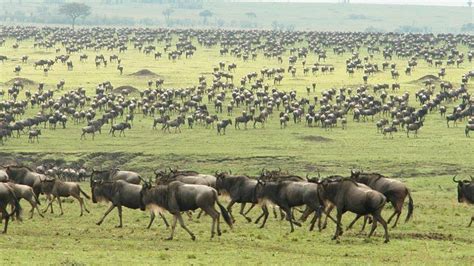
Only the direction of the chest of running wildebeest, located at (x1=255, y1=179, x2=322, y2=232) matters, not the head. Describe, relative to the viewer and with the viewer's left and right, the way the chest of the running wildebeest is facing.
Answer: facing to the left of the viewer

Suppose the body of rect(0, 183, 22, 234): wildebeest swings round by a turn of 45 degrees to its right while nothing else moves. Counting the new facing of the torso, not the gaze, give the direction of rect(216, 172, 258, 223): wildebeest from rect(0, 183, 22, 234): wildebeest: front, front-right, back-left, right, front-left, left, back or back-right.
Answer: back-right

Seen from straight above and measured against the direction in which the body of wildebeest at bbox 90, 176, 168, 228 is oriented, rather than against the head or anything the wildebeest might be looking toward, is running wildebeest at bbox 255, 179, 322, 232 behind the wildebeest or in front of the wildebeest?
behind

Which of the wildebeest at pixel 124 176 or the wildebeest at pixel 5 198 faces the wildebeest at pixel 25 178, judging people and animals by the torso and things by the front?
the wildebeest at pixel 124 176

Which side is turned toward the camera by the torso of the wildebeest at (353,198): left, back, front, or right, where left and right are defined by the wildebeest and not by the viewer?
left

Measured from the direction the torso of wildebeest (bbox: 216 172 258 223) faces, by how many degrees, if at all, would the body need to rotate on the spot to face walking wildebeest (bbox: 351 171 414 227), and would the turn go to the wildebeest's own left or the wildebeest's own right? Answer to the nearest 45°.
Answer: approximately 180°

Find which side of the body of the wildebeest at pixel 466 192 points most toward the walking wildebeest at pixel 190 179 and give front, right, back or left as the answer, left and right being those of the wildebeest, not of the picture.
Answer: front

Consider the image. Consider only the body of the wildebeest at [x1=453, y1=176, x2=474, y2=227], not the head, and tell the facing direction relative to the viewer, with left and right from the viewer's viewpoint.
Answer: facing to the left of the viewer

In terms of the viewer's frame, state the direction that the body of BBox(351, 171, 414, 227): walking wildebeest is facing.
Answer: to the viewer's left

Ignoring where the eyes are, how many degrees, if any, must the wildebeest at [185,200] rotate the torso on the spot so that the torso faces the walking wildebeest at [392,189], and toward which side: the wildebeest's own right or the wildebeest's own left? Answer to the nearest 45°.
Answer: approximately 180°

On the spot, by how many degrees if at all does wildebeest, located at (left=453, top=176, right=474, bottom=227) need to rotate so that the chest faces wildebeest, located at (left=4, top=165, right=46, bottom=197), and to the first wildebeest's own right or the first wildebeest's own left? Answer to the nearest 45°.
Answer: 0° — it already faces it

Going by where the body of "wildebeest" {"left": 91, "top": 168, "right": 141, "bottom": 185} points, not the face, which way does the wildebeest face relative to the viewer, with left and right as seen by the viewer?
facing to the left of the viewer

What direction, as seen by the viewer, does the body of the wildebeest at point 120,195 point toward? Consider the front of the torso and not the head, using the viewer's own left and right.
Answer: facing to the left of the viewer
